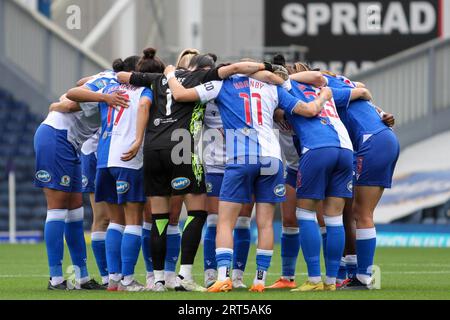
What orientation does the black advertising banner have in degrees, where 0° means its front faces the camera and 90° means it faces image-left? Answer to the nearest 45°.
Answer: approximately 0°

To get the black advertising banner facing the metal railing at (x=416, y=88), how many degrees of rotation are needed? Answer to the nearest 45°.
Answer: approximately 45° to its left

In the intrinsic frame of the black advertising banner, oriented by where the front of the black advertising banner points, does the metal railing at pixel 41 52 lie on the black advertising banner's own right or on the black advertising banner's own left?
on the black advertising banner's own right
